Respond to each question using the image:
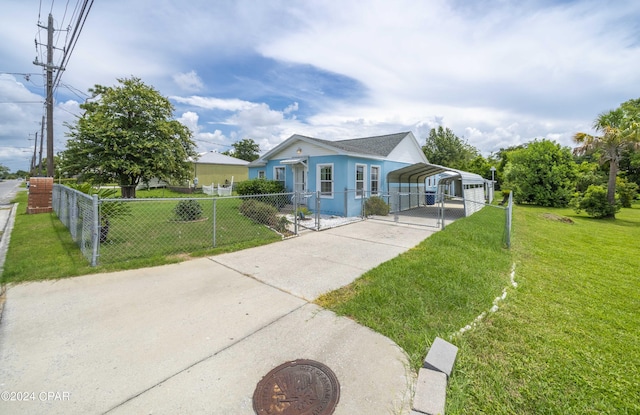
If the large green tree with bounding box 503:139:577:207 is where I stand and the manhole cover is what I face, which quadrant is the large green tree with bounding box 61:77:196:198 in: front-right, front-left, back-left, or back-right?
front-right

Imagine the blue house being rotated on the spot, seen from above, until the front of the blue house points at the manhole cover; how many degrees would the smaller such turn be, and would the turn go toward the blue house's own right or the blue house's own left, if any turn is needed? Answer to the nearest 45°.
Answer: approximately 45° to the blue house's own left

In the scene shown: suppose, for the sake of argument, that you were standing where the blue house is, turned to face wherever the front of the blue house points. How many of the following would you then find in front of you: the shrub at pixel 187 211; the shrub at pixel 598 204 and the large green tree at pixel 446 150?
1

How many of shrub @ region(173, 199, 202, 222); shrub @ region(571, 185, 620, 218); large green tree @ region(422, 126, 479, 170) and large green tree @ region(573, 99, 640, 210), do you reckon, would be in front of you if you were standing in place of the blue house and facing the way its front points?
1

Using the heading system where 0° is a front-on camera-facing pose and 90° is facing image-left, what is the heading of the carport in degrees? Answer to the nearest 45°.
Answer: approximately 45°

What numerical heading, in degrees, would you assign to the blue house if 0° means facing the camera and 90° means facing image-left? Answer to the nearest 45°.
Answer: approximately 45°

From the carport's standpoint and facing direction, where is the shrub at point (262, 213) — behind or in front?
in front

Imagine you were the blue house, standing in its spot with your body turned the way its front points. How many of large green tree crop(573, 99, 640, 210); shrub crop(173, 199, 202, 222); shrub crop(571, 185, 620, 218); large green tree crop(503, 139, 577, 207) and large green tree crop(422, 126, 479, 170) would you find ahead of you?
1

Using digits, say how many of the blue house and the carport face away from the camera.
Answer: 0
